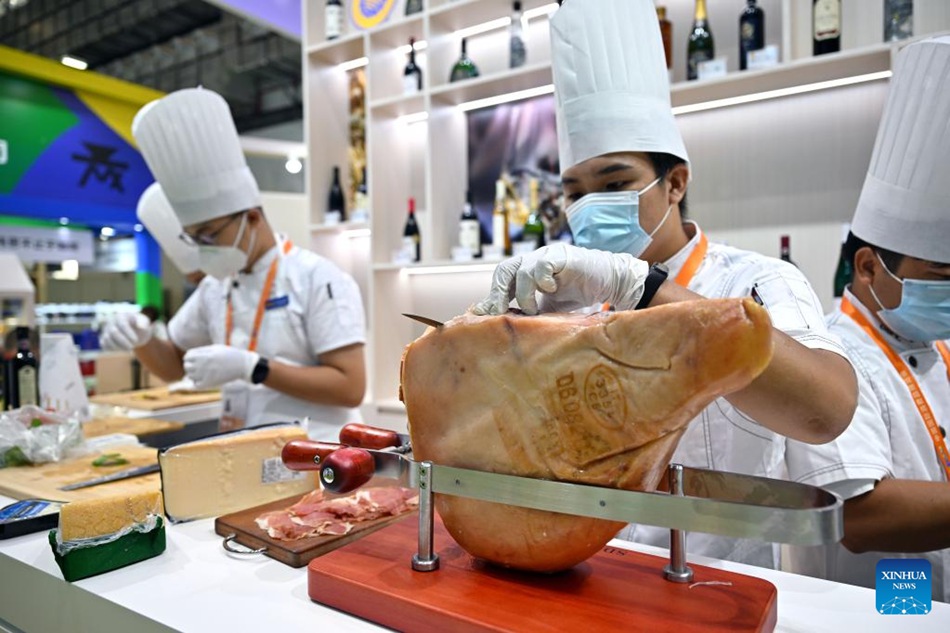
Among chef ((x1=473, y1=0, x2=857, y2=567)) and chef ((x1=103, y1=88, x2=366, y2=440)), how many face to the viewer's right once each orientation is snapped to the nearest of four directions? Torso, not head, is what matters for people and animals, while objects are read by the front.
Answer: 0

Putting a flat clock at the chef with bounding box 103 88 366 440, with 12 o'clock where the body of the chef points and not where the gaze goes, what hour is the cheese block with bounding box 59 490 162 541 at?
The cheese block is roughly at 11 o'clock from the chef.

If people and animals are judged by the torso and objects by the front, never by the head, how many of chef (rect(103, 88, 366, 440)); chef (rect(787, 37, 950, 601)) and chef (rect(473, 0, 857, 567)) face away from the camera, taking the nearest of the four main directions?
0

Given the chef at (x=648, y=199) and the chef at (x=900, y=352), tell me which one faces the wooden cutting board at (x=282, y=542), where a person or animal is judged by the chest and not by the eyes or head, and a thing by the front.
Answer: the chef at (x=648, y=199)

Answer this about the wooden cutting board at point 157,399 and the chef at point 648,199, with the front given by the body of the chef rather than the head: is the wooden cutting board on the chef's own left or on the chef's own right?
on the chef's own right

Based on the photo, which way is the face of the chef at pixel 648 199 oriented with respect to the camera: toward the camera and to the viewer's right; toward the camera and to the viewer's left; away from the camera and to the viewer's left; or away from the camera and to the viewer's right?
toward the camera and to the viewer's left

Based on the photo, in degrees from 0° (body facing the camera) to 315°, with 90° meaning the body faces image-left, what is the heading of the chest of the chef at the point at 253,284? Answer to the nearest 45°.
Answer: approximately 45°

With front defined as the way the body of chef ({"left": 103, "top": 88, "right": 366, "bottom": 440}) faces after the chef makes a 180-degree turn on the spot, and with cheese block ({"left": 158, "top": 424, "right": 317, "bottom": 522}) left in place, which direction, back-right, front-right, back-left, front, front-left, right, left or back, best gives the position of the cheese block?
back-right

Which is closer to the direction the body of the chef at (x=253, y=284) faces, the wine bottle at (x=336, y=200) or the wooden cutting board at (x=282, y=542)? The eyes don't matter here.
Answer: the wooden cutting board

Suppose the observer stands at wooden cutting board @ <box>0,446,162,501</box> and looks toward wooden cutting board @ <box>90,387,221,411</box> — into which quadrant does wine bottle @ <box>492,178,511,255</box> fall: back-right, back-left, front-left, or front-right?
front-right

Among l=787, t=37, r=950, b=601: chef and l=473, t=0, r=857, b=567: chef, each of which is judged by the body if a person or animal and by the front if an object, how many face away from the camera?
0
